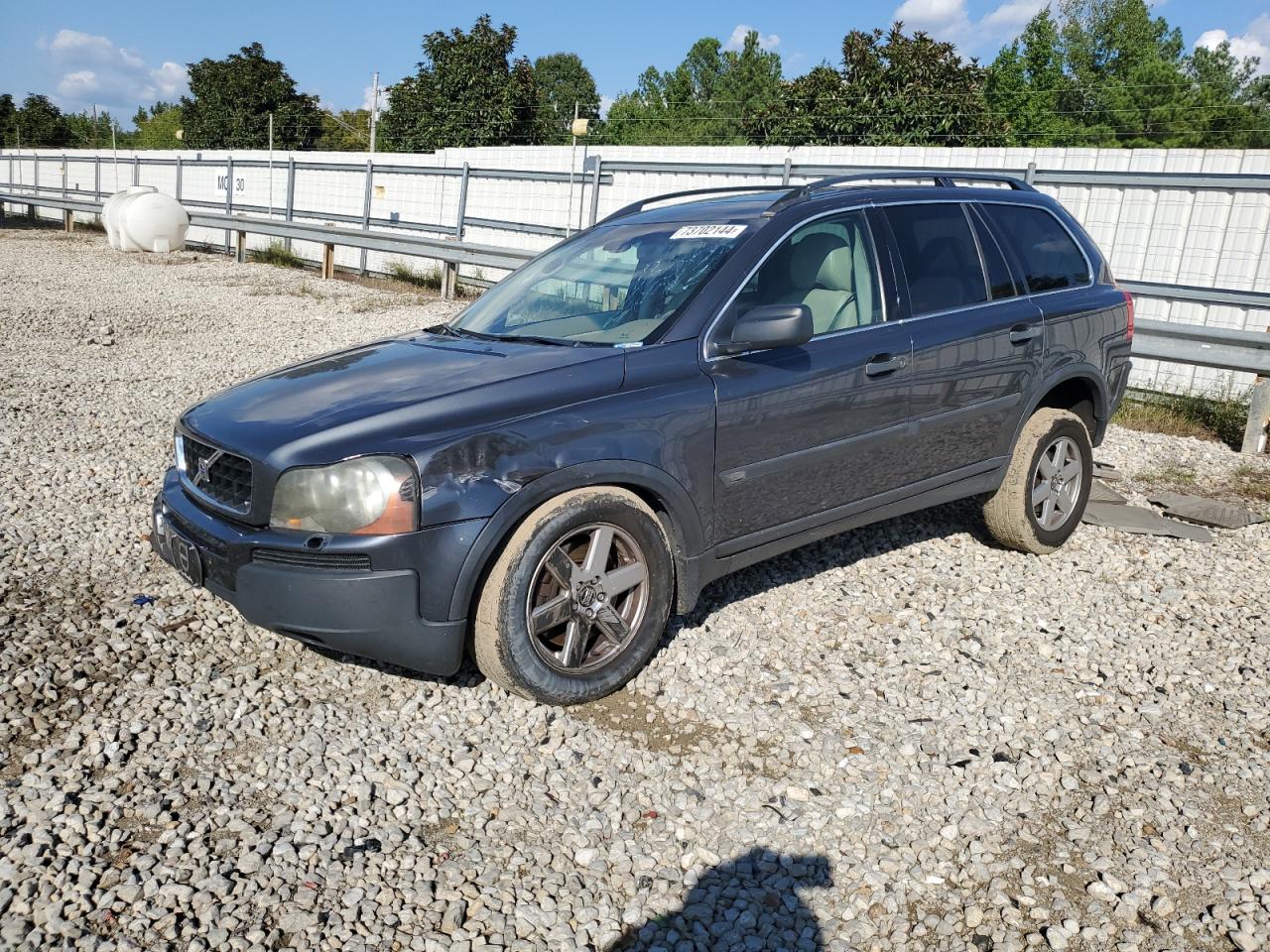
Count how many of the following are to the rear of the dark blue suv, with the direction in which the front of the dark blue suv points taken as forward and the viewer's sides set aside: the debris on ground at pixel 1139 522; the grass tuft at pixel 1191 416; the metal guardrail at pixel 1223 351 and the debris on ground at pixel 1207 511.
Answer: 4

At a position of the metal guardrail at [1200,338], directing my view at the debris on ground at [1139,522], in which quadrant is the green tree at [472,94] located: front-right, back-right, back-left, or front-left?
back-right

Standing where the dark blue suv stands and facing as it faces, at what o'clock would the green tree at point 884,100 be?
The green tree is roughly at 5 o'clock from the dark blue suv.

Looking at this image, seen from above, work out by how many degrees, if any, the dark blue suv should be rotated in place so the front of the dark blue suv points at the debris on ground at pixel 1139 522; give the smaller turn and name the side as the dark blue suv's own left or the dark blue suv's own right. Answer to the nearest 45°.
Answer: approximately 180°

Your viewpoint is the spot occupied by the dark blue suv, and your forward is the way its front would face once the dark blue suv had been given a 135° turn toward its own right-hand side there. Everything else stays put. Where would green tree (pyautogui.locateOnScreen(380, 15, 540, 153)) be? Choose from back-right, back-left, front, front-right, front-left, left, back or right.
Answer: front

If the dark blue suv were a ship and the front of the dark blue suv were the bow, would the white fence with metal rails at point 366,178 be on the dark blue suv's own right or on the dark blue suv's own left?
on the dark blue suv's own right

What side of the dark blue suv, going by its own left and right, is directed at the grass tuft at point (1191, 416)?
back

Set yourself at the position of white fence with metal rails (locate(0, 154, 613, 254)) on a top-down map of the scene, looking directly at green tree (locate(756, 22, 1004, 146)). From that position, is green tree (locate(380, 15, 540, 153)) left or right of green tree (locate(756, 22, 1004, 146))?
left

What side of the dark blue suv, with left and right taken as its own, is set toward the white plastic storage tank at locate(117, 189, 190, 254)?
right

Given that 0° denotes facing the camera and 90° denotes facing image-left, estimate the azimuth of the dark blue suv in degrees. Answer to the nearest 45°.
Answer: approximately 45°

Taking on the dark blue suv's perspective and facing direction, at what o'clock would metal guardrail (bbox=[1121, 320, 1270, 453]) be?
The metal guardrail is roughly at 6 o'clock from the dark blue suv.

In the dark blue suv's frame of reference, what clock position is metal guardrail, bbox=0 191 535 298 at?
The metal guardrail is roughly at 4 o'clock from the dark blue suv.
